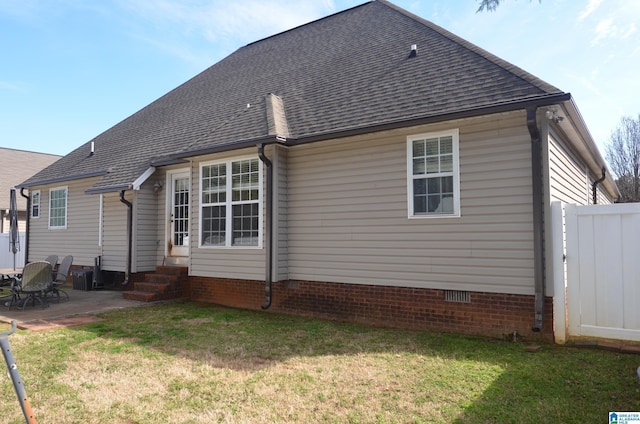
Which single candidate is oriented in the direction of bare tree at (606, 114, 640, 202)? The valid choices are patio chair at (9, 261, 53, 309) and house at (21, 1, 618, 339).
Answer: the house

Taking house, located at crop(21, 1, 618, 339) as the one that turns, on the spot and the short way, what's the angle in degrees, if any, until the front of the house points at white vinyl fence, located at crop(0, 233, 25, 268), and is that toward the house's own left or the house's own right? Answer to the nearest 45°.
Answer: approximately 90° to the house's own left

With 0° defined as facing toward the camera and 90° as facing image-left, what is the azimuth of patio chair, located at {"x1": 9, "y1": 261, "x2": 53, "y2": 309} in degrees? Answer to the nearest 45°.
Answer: approximately 135°

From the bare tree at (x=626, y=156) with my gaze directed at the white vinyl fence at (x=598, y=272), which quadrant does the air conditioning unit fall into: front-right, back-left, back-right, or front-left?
front-right

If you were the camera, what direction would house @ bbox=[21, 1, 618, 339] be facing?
facing away from the viewer and to the right of the viewer

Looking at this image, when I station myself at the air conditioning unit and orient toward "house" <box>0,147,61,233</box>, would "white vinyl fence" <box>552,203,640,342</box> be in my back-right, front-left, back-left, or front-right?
back-right

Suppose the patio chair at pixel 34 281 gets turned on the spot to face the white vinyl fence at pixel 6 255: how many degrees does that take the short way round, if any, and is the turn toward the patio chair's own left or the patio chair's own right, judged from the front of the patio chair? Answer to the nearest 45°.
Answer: approximately 45° to the patio chair's own right

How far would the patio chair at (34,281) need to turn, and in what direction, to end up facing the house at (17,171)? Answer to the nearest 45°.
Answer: approximately 45° to its right

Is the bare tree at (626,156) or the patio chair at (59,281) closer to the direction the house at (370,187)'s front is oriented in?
the bare tree

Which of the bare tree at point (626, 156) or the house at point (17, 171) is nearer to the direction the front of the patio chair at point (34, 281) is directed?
the house

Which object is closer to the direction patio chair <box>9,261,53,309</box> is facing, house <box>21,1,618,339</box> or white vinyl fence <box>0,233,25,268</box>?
the white vinyl fence

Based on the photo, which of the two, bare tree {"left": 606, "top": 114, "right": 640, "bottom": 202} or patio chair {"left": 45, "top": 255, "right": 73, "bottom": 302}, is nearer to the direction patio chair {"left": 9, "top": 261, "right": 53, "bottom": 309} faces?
the patio chair
